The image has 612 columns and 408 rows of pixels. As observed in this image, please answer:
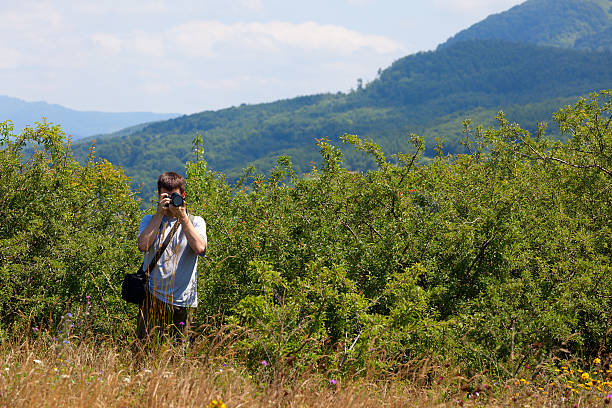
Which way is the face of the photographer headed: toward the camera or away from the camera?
toward the camera

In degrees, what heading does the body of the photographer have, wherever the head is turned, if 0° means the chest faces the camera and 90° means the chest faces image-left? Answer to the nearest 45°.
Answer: approximately 0°
